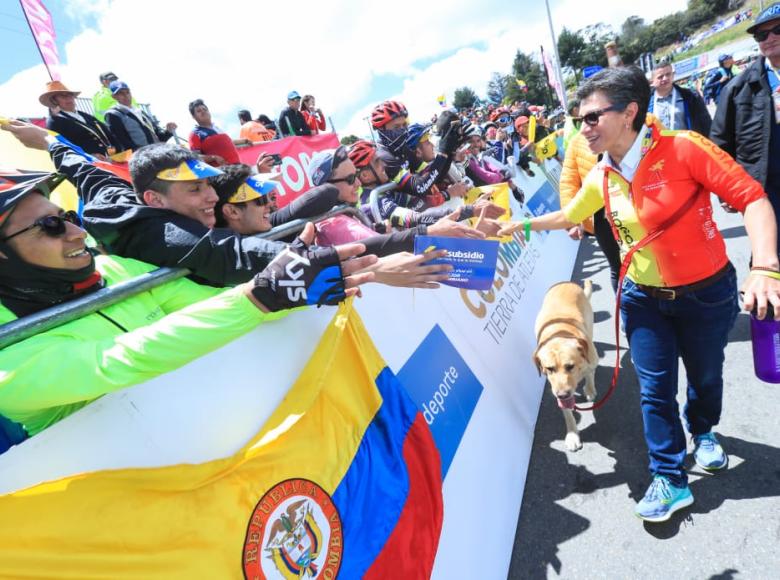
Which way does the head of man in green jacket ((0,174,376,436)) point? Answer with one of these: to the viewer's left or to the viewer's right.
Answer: to the viewer's right

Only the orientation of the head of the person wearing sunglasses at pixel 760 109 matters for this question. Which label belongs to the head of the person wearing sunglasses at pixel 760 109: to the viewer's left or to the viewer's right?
to the viewer's left

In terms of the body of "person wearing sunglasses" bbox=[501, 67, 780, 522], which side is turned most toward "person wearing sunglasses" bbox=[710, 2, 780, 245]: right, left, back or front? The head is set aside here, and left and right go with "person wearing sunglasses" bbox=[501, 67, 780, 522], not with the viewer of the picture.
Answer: back

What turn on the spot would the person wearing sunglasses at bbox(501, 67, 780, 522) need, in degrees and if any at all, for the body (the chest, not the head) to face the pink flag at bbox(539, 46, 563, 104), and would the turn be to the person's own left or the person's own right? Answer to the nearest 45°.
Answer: approximately 135° to the person's own right

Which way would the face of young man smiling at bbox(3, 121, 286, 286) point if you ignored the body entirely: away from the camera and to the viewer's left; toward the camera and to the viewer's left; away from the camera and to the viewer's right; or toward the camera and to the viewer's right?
toward the camera and to the viewer's right

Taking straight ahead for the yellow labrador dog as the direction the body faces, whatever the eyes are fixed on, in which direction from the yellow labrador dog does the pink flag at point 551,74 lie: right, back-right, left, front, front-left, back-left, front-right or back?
back

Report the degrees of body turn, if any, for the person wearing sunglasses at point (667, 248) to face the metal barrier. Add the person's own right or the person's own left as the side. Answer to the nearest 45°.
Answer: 0° — they already face it

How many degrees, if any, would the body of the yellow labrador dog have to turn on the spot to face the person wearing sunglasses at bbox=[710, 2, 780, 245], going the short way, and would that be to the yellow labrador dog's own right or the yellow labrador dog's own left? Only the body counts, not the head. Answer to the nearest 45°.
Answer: approximately 135° to the yellow labrador dog's own left

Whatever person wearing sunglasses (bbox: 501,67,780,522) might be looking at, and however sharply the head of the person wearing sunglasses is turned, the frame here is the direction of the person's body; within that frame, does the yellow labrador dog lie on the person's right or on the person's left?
on the person's right

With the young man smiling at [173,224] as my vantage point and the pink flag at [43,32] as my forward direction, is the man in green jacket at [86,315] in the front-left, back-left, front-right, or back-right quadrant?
back-left

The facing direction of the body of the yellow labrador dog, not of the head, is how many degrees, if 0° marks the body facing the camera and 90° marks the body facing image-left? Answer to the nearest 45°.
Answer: approximately 0°

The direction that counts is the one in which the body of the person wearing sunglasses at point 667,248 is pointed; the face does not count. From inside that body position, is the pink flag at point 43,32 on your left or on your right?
on your right
